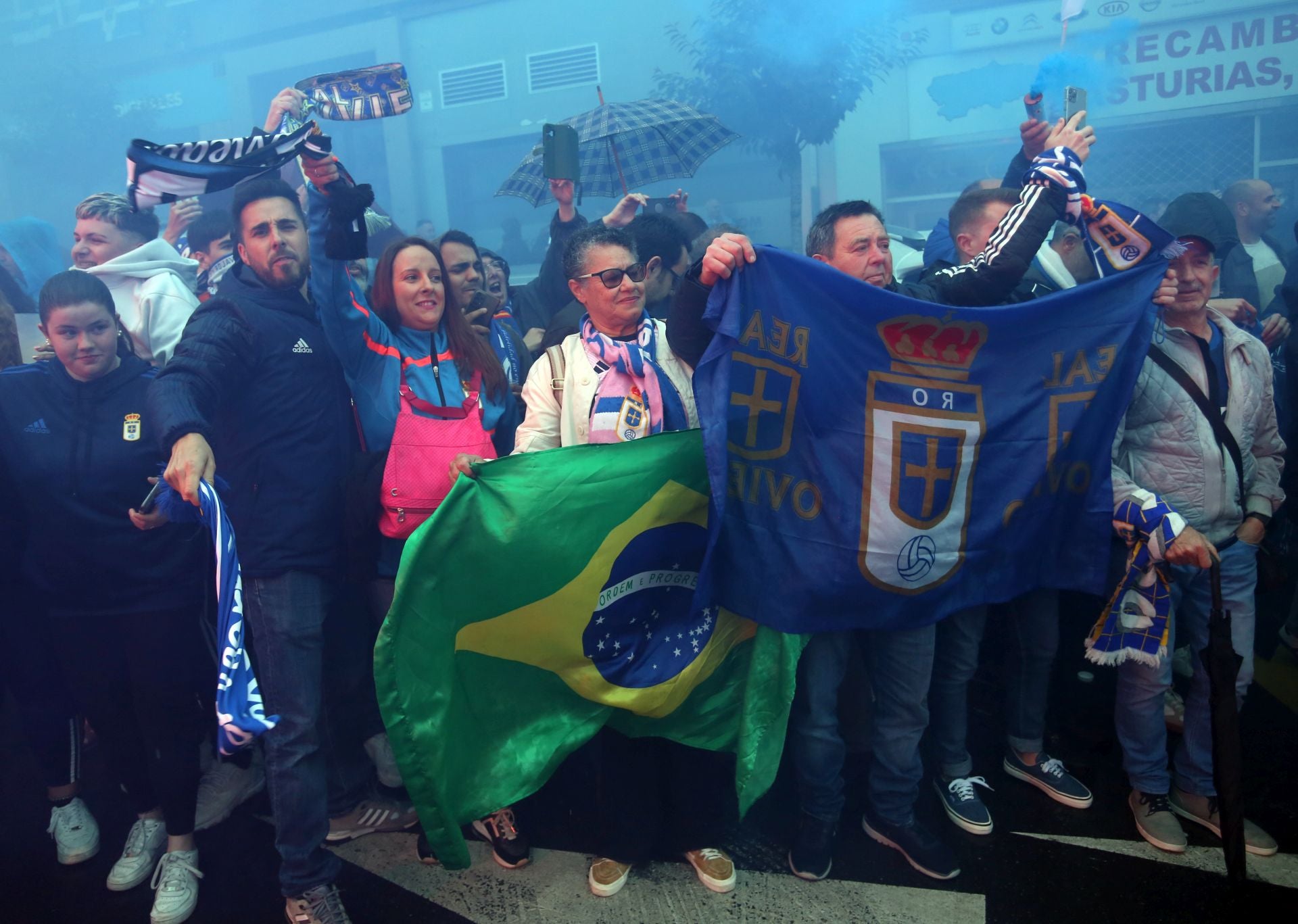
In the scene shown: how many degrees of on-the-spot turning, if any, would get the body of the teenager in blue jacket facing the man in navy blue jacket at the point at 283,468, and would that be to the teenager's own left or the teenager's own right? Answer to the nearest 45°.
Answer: approximately 45° to the teenager's own left

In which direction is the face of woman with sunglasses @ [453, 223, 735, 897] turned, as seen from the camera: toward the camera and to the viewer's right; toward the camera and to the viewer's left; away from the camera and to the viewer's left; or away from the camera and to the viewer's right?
toward the camera and to the viewer's right

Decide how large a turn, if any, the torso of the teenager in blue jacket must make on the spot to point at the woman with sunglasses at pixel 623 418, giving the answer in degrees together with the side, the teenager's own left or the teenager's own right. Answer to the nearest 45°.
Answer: approximately 45° to the teenager's own left

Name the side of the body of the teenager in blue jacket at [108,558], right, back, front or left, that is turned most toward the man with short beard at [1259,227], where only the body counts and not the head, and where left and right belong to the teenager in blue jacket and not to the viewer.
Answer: left

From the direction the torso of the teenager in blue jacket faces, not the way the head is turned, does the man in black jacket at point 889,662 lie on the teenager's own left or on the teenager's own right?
on the teenager's own left

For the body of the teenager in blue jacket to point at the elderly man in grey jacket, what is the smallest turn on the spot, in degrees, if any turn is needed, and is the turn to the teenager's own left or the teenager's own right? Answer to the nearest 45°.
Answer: approximately 45° to the teenager's own left

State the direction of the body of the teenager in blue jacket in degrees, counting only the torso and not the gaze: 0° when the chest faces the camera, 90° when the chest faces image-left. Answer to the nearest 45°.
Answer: approximately 0°
